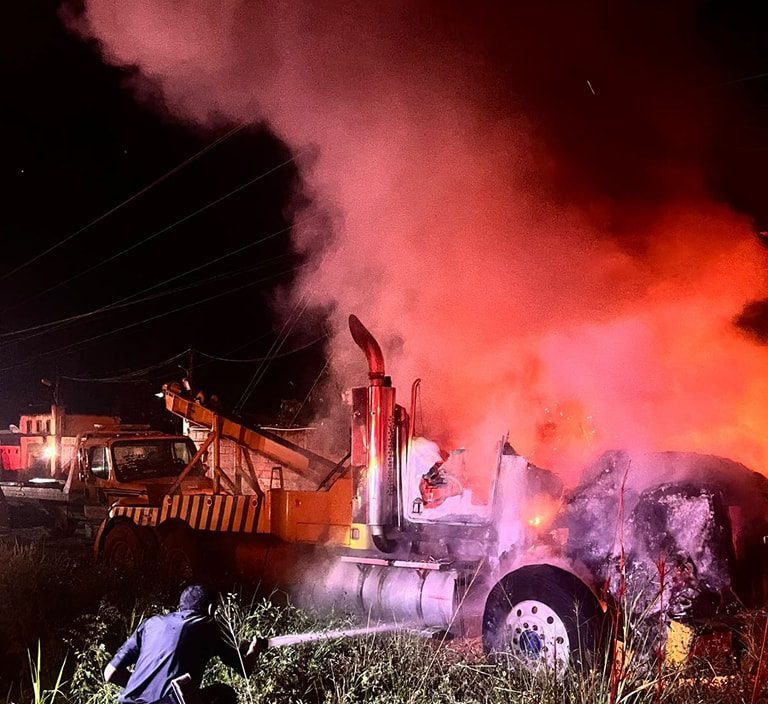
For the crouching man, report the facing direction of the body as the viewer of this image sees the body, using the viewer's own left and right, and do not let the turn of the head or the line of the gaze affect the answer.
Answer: facing away from the viewer and to the right of the viewer

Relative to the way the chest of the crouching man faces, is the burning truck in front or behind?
in front
